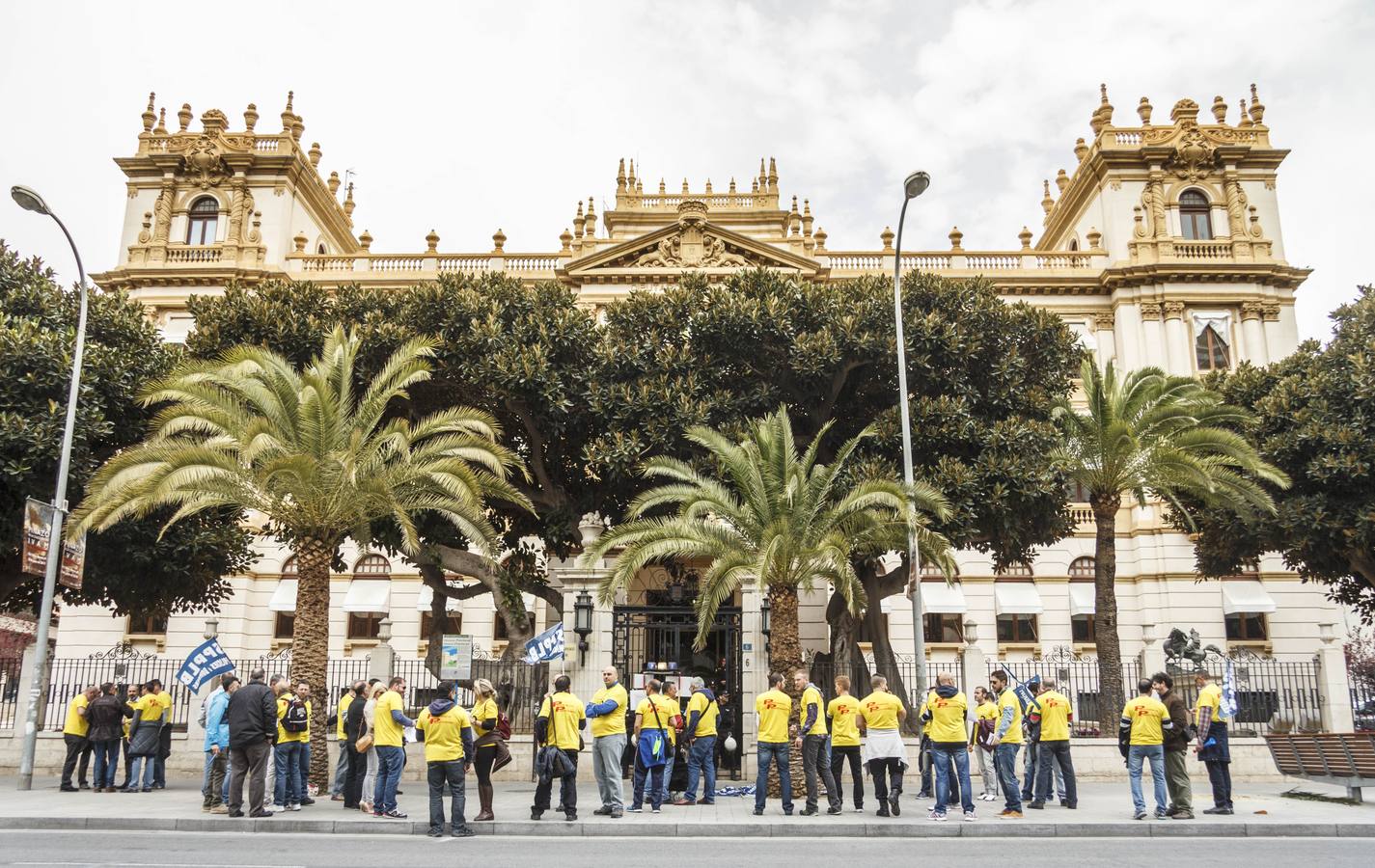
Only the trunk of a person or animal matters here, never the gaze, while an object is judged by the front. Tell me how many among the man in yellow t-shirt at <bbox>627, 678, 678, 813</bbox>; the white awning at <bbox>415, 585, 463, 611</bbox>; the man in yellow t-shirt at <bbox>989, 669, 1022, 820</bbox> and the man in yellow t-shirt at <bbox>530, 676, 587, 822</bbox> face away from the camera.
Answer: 2

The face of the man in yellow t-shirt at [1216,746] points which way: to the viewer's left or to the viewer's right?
to the viewer's left

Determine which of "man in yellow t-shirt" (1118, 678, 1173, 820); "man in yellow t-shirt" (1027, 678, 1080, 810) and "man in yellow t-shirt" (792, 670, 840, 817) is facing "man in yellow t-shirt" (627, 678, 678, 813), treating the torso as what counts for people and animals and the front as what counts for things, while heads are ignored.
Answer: "man in yellow t-shirt" (792, 670, 840, 817)

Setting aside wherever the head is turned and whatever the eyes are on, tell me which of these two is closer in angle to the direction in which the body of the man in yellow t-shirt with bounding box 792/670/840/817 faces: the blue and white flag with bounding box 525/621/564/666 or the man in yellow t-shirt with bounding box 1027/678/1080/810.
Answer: the blue and white flag

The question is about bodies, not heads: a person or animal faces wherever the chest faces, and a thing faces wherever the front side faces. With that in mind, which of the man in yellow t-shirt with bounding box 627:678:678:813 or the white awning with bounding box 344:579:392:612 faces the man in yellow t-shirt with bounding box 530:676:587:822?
the white awning

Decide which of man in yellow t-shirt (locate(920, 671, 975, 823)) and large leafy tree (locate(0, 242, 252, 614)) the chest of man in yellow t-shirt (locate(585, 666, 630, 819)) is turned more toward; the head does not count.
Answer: the large leafy tree
